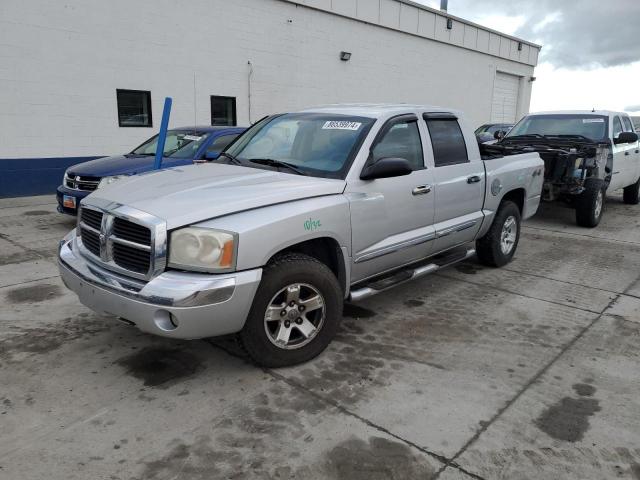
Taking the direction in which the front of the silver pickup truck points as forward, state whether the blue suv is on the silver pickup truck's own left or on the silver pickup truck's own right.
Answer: on the silver pickup truck's own right

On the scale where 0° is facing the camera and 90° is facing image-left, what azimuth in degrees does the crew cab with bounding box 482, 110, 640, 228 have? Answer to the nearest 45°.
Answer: approximately 45°

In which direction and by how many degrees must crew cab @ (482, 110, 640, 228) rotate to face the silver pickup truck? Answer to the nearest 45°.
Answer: approximately 45° to its left

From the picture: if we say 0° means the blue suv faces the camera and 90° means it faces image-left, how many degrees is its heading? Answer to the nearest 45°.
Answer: approximately 45°

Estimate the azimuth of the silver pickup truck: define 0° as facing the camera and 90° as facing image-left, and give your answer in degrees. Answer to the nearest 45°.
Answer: approximately 45°

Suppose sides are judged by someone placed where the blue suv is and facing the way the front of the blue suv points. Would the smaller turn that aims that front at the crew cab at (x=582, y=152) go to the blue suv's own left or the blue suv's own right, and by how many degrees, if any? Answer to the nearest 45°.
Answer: approximately 135° to the blue suv's own left

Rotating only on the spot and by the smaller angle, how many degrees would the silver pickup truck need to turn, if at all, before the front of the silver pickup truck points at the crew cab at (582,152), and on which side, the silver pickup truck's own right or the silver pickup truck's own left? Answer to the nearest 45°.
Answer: approximately 180°
